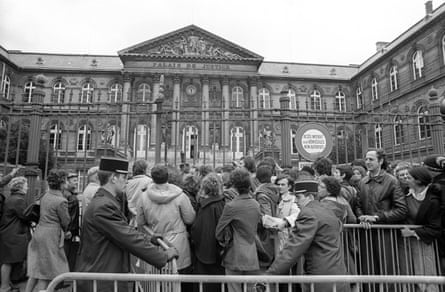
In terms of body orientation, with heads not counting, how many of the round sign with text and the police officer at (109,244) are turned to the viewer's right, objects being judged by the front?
1

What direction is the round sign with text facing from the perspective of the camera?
toward the camera

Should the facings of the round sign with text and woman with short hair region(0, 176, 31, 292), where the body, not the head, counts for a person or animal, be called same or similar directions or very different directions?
very different directions

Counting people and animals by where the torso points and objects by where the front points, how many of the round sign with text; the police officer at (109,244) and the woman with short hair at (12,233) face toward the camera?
1

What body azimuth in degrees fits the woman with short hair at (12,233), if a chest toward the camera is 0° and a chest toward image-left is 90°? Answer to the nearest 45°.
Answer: approximately 225°

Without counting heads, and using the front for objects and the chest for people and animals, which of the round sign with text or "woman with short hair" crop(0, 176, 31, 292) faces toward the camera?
the round sign with text

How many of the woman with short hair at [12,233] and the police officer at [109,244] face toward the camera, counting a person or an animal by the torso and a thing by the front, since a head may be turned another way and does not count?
0

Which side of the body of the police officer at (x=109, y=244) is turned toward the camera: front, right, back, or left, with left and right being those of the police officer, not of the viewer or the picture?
right

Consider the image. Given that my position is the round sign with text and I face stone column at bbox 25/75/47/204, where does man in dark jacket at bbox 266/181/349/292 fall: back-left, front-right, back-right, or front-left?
front-left

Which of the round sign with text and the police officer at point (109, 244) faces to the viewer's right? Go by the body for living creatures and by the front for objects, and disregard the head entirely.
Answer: the police officer

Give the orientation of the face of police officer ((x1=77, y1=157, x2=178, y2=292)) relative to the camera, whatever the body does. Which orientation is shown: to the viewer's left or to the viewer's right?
to the viewer's right

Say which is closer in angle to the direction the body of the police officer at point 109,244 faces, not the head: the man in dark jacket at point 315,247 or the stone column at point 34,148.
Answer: the man in dark jacket

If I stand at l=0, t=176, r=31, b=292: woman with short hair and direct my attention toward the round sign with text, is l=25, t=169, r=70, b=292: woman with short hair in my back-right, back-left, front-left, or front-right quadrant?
front-right
